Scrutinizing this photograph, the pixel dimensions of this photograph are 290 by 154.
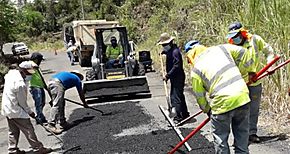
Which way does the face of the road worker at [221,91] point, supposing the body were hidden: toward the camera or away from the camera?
away from the camera

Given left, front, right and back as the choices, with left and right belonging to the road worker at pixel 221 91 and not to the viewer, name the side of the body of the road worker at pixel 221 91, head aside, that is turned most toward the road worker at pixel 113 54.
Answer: front

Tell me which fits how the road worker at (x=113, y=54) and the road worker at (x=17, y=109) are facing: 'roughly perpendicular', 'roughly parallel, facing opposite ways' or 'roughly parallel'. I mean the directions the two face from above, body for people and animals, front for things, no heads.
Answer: roughly perpendicular

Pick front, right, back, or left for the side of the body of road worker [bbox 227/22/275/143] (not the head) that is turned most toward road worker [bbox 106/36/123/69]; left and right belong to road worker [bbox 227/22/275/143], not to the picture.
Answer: right

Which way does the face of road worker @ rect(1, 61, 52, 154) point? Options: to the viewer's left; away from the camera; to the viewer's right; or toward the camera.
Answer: to the viewer's right

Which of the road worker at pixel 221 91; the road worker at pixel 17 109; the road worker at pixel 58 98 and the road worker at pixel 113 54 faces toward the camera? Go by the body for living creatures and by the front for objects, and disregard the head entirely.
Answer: the road worker at pixel 113 54

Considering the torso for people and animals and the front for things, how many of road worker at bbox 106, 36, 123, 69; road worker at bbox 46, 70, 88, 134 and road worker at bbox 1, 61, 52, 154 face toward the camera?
1

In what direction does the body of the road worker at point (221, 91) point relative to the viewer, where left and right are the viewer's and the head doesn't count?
facing away from the viewer and to the left of the viewer

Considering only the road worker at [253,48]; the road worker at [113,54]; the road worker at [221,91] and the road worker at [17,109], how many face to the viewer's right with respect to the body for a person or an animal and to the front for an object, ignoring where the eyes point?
1

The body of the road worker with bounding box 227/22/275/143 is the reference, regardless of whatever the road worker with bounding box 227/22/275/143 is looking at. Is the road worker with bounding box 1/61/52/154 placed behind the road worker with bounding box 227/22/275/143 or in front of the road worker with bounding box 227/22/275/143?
in front

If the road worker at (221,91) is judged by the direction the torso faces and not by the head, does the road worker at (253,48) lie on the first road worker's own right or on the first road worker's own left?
on the first road worker's own right

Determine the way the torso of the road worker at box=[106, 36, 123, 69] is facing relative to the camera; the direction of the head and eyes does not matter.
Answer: toward the camera

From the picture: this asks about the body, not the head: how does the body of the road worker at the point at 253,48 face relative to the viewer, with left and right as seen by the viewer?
facing the viewer and to the left of the viewer

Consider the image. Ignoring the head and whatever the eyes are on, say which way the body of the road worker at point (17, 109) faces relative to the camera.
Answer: to the viewer's right

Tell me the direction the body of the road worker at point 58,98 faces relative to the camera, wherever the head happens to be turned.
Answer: to the viewer's right
